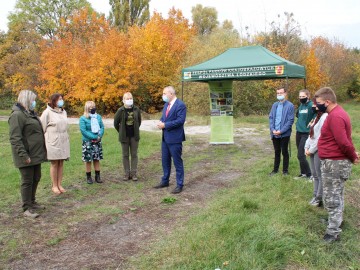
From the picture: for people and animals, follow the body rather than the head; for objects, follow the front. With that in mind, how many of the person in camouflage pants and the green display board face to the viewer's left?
1

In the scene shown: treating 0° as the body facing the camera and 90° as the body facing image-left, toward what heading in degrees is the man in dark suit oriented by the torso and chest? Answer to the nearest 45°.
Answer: approximately 45°

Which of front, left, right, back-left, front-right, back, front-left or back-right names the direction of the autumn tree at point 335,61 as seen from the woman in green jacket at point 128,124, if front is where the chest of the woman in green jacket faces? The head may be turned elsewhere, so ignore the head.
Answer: back-left

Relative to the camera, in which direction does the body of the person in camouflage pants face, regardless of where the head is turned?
to the viewer's left

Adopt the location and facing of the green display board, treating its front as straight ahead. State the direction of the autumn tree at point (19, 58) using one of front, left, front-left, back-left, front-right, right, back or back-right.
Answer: back-right

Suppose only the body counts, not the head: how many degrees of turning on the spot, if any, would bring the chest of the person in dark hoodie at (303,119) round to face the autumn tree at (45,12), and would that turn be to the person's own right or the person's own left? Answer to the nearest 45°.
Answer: approximately 90° to the person's own right

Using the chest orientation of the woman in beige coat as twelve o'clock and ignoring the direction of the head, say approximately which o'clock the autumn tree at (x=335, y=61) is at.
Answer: The autumn tree is roughly at 9 o'clock from the woman in beige coat.

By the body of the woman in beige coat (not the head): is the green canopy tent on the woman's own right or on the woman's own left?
on the woman's own left

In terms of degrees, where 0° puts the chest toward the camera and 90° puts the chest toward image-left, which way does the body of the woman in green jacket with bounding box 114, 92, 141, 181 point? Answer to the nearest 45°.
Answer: approximately 0°

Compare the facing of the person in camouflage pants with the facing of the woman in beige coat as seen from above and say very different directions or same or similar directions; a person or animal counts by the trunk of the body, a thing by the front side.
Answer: very different directions

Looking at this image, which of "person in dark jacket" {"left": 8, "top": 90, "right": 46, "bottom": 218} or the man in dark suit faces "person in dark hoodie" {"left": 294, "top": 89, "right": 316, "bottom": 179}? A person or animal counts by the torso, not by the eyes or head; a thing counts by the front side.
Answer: "person in dark jacket" {"left": 8, "top": 90, "right": 46, "bottom": 218}

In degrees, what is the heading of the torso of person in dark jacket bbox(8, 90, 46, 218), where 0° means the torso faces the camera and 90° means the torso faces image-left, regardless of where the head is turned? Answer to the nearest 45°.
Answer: approximately 270°
